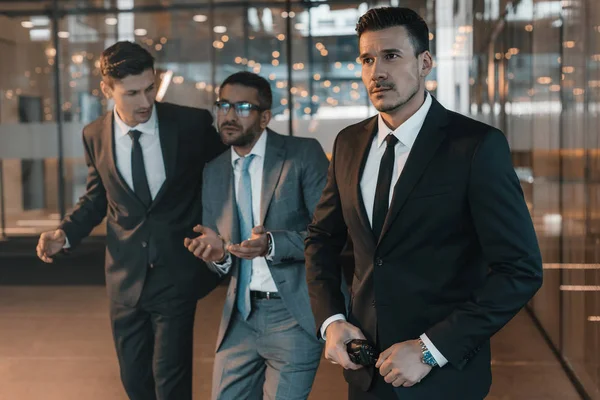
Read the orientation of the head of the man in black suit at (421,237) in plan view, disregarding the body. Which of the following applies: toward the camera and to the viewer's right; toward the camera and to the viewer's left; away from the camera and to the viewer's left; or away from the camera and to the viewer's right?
toward the camera and to the viewer's left

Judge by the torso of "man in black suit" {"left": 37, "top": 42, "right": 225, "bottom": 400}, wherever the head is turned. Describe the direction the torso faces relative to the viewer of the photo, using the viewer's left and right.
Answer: facing the viewer

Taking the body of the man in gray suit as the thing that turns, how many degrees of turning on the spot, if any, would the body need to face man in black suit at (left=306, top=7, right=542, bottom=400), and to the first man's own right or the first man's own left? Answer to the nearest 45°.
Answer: approximately 45° to the first man's own left

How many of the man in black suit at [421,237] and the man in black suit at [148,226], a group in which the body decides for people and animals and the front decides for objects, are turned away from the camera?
0

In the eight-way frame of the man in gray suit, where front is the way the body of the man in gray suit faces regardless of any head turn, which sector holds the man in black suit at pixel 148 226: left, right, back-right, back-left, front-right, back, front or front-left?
right

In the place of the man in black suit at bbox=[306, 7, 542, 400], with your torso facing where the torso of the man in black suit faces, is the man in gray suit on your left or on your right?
on your right

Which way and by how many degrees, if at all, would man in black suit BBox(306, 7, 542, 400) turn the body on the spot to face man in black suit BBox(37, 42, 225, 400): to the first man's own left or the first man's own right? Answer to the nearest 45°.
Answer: approximately 90° to the first man's own right

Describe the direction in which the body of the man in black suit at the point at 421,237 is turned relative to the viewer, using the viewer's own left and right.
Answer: facing the viewer and to the left of the viewer

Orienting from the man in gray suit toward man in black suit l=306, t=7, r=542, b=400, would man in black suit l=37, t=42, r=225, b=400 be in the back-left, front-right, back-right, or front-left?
back-right

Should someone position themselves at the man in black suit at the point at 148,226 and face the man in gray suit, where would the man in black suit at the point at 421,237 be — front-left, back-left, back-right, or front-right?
front-right

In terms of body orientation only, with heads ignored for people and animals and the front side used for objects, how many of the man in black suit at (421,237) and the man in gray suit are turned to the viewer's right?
0
